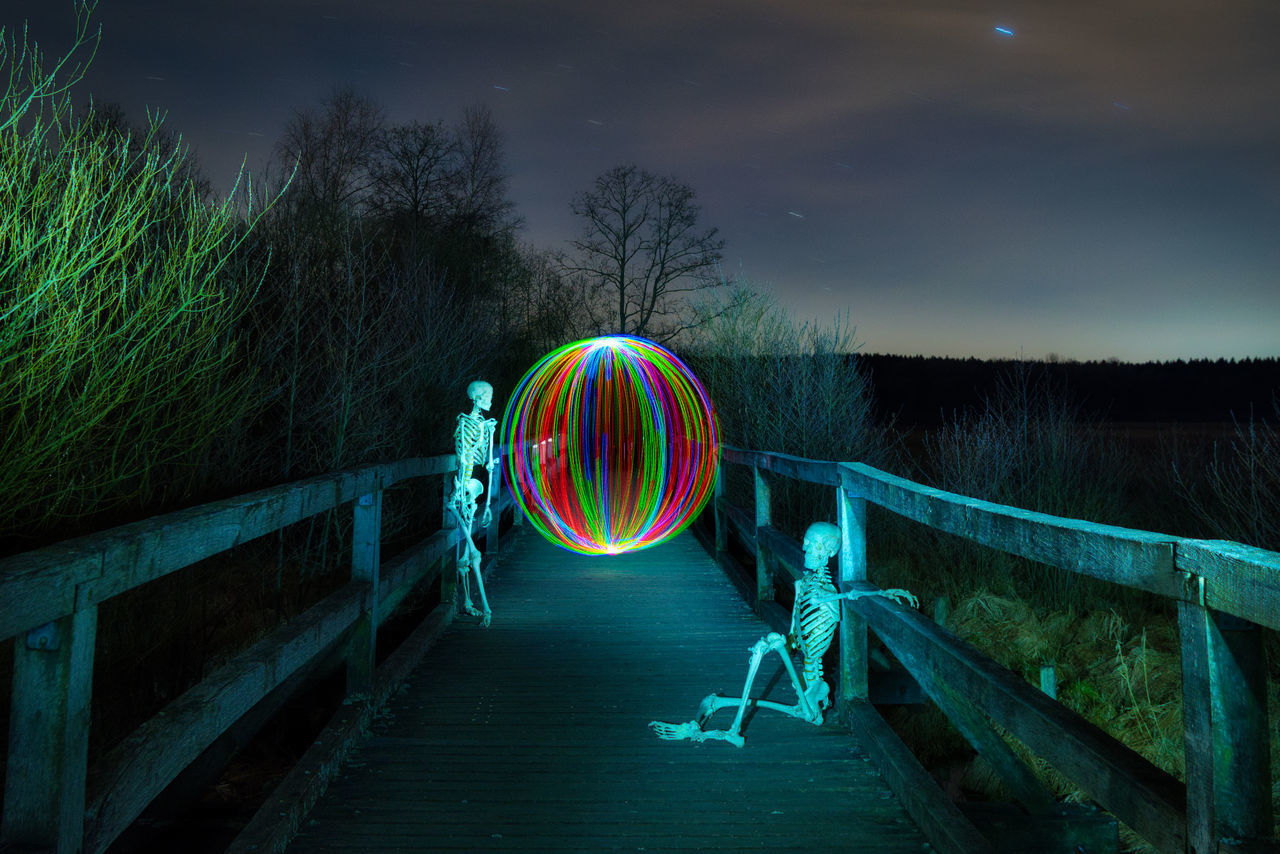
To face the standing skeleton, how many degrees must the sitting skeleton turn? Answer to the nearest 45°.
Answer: approximately 45° to its right

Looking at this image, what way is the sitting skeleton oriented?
to the viewer's left

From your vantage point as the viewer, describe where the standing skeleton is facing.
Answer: facing the viewer and to the right of the viewer

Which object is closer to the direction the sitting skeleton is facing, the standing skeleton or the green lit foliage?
the green lit foliage

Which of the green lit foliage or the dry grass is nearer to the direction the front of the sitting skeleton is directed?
the green lit foliage

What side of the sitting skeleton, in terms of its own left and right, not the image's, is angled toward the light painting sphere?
right

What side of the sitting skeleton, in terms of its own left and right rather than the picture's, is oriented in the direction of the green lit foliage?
front

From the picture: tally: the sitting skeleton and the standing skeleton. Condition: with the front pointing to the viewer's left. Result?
1
